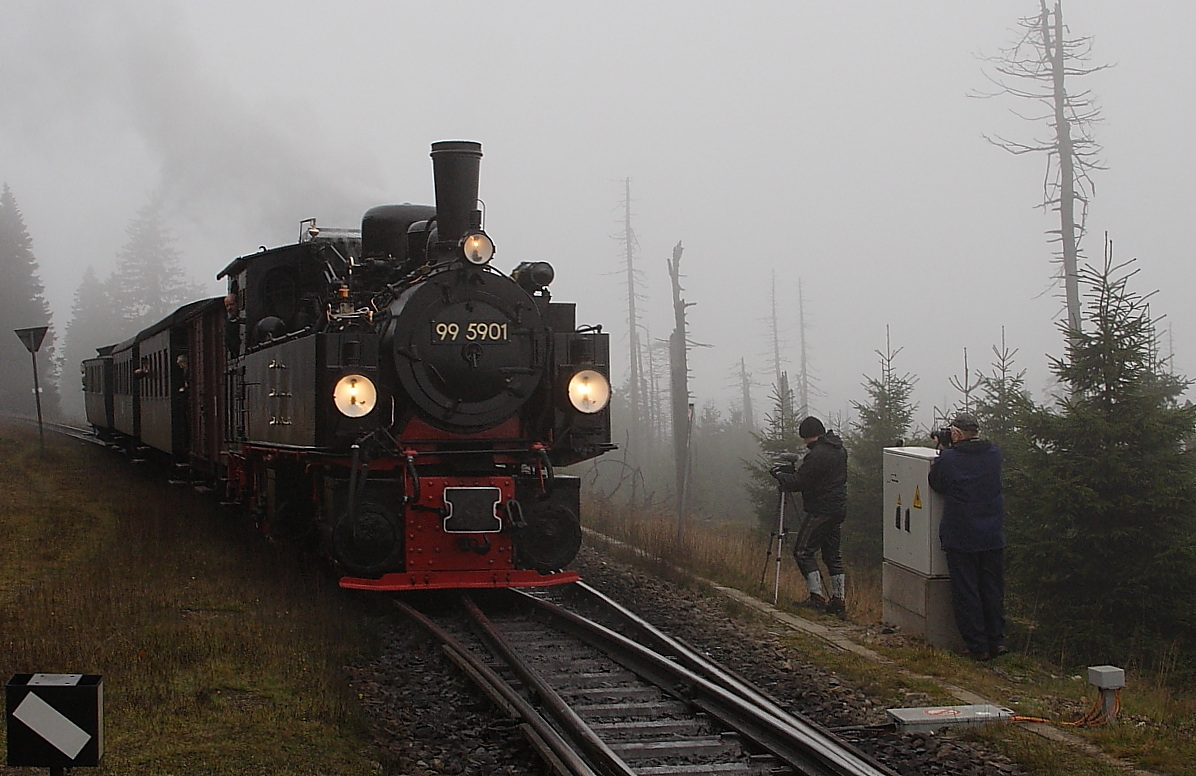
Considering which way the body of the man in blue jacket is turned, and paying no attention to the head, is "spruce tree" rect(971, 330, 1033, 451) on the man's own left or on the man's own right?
on the man's own right

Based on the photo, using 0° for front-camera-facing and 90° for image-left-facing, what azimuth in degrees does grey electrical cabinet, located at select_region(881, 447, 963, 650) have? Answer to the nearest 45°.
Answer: approximately 45°

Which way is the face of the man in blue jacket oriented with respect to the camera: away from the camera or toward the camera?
away from the camera

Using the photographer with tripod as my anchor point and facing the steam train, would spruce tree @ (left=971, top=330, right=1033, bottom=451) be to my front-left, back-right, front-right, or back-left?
back-right

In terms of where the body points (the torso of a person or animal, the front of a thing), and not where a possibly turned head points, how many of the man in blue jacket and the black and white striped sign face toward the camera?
1

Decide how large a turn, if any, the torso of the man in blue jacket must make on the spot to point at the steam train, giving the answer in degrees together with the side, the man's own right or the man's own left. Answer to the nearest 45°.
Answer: approximately 45° to the man's own left

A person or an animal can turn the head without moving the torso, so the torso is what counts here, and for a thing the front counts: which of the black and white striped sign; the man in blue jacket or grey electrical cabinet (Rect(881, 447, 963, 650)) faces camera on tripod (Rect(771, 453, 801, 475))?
the man in blue jacket

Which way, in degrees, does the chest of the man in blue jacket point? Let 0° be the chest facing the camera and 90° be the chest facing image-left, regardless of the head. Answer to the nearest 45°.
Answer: approximately 135°

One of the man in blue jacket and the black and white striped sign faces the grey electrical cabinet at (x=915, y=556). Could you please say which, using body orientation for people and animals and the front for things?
the man in blue jacket

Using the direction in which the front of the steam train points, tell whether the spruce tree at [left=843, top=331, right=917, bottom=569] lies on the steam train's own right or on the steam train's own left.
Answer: on the steam train's own left

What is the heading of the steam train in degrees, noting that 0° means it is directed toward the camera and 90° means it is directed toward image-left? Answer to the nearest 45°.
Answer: approximately 315°
